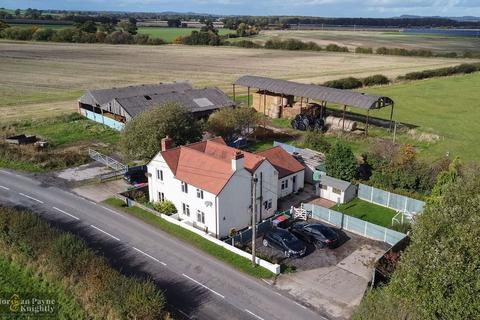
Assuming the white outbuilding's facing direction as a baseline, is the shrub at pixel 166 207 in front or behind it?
in front

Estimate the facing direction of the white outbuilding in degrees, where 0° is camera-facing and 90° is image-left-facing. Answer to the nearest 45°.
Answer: approximately 45°

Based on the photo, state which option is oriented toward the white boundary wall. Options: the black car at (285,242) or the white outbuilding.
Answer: the white outbuilding

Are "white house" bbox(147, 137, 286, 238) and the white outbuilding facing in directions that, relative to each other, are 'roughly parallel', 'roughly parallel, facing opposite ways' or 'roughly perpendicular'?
roughly parallel

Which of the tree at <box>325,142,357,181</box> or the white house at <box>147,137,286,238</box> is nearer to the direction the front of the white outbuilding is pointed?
the white house

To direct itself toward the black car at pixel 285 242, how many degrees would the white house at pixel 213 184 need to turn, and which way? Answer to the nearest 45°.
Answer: approximately 90° to its left

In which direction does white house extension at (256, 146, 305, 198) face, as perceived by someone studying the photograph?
facing the viewer and to the right of the viewer

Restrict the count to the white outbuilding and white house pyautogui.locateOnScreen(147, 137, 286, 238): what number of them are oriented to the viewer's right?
0

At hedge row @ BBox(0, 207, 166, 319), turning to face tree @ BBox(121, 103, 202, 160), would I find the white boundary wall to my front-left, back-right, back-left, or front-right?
front-right
